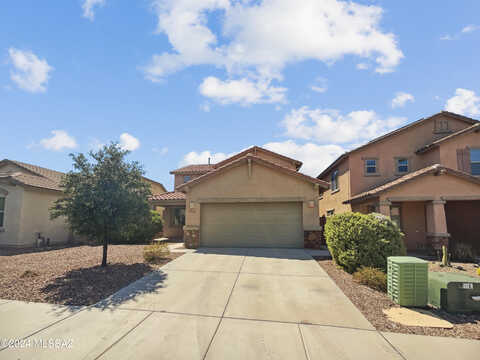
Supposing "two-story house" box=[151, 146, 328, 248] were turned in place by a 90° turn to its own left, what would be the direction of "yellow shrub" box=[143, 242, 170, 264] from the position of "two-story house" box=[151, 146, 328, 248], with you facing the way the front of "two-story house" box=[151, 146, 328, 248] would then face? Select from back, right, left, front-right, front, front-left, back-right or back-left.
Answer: back-right

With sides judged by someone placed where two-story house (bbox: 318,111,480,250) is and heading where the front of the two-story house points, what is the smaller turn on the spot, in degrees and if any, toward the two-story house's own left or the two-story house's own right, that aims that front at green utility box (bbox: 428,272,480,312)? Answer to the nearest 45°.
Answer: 0° — it already faces it

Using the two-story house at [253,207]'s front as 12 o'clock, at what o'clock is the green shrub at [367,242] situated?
The green shrub is roughly at 11 o'clock from the two-story house.

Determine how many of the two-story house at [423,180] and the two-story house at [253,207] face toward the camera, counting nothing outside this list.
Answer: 2

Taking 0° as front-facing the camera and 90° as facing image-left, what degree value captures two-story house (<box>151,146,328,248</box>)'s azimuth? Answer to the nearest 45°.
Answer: approximately 0°

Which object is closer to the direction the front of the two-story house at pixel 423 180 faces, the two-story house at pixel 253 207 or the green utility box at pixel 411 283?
the green utility box

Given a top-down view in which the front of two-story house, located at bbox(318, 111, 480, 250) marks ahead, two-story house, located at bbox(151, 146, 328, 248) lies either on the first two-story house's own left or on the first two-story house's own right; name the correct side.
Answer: on the first two-story house's own right

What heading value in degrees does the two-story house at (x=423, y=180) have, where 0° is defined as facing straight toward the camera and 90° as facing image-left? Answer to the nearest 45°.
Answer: approximately 0°

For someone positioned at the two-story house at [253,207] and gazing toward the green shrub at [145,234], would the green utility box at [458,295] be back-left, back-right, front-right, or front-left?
back-left

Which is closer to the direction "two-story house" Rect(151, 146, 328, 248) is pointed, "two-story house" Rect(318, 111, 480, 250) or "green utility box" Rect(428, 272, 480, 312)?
the green utility box
